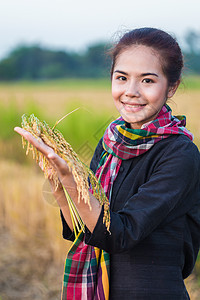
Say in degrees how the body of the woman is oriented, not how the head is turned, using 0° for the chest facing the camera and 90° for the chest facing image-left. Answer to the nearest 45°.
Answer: approximately 45°
